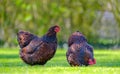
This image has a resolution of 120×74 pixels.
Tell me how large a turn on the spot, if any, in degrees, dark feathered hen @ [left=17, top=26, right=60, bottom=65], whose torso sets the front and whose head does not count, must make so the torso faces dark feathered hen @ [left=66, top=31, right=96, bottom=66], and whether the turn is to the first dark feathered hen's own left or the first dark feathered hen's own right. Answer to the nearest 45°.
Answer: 0° — it already faces it

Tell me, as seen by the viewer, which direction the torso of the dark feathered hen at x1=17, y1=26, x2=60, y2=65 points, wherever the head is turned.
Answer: to the viewer's right

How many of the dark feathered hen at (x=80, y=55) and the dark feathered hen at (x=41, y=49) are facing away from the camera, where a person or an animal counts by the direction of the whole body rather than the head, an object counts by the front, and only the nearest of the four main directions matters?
0
